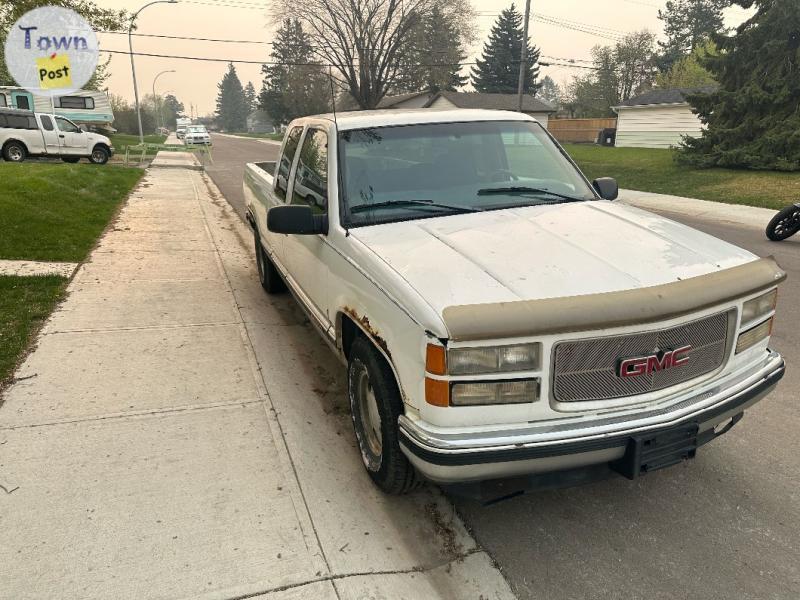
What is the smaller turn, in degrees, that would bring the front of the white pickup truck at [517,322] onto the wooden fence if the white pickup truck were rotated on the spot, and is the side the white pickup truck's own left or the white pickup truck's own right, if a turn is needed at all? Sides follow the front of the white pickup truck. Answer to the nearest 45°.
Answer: approximately 135° to the white pickup truck's own left

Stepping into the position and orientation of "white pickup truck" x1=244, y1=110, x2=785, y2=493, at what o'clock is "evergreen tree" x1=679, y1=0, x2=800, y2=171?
The evergreen tree is roughly at 8 o'clock from the white pickup truck.

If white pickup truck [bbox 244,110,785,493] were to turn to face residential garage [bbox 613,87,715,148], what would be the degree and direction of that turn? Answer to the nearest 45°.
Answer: approximately 135° to its left

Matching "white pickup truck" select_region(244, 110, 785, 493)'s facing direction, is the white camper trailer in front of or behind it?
behind

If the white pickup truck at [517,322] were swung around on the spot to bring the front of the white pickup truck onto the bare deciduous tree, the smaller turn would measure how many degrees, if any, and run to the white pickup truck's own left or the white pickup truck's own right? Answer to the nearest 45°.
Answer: approximately 135° to the white pickup truck's own left

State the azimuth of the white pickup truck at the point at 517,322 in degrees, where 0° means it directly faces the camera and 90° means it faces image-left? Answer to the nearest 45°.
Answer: approximately 315°
